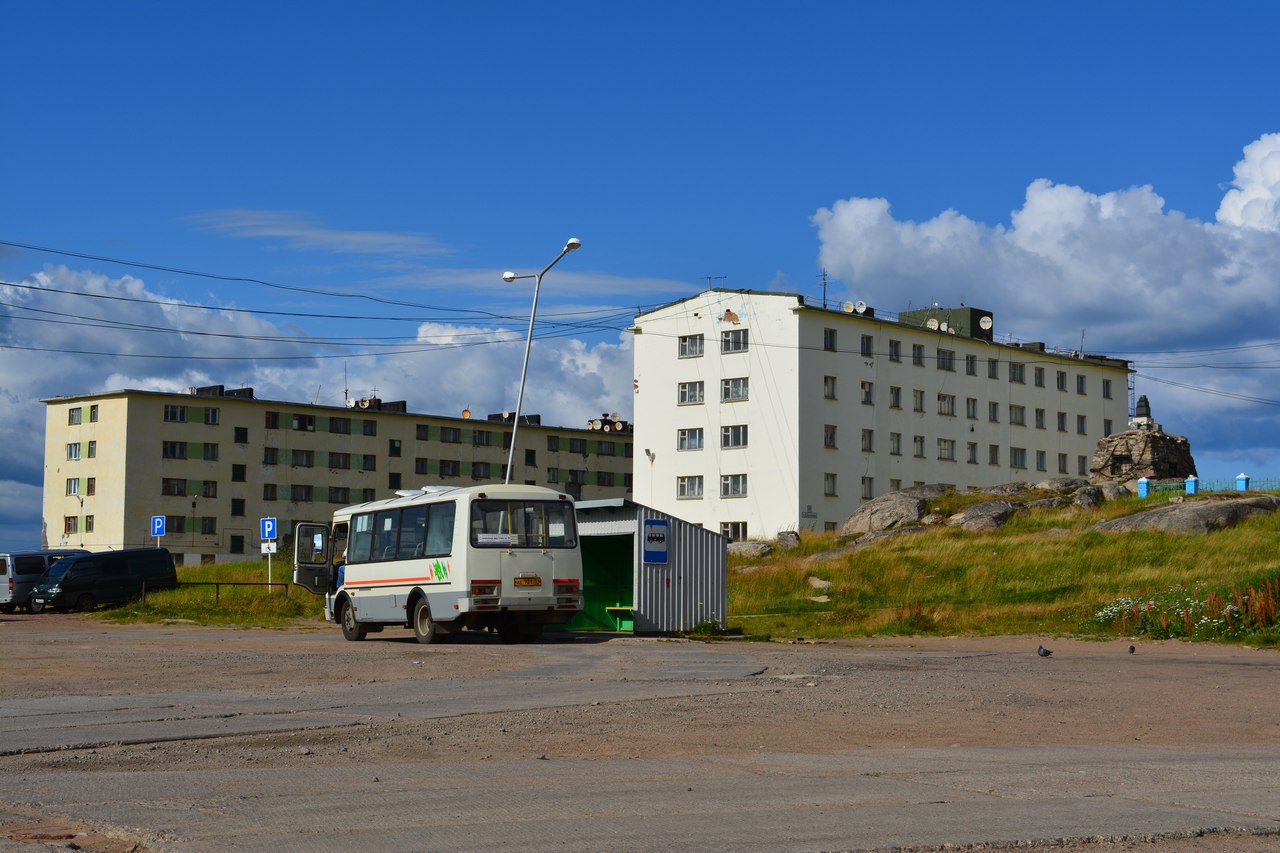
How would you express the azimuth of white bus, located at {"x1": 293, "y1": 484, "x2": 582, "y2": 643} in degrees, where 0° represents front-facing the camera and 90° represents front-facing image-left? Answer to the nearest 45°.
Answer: approximately 135°

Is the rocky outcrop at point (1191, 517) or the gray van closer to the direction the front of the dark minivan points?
the gray van

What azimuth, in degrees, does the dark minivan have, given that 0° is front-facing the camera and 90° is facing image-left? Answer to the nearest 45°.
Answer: approximately 45°

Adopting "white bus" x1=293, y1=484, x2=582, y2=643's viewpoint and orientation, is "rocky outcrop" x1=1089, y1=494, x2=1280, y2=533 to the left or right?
on its right

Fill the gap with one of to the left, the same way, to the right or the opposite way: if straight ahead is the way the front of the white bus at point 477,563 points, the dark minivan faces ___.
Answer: to the left
